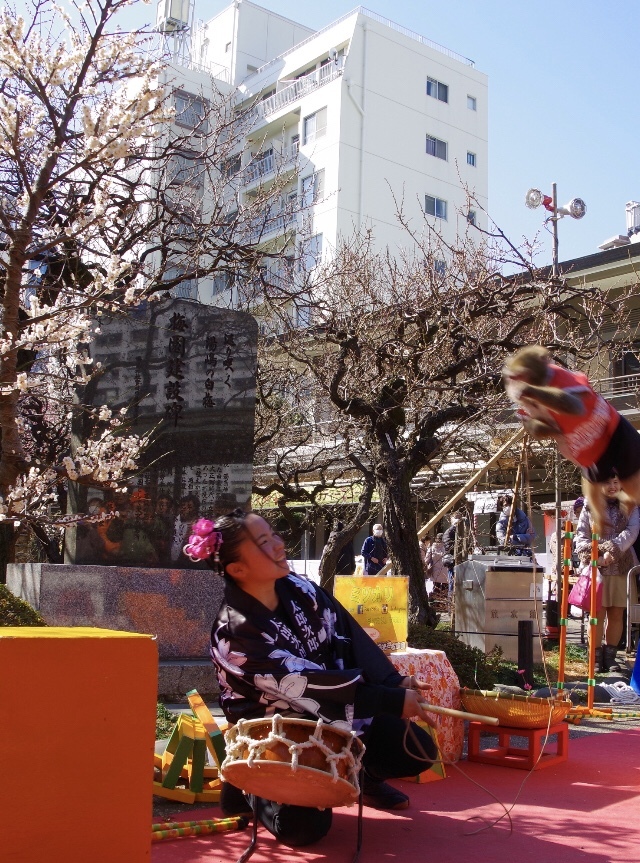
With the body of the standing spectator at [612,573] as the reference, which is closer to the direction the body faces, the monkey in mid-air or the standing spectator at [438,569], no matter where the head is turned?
the monkey in mid-air

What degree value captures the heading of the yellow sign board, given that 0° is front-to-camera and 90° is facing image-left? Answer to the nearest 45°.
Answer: approximately 0°

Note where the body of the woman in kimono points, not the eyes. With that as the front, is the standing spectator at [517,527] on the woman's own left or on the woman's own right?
on the woman's own left

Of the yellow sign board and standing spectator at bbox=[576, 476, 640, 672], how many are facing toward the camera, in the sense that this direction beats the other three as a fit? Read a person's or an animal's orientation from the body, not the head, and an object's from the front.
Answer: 2

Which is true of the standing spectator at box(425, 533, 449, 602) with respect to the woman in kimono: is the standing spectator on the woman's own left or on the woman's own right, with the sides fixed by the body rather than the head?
on the woman's own left
